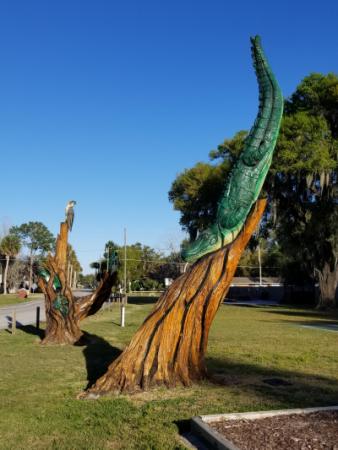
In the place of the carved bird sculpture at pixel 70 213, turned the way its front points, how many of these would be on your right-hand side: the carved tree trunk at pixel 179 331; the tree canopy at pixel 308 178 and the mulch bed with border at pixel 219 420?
2

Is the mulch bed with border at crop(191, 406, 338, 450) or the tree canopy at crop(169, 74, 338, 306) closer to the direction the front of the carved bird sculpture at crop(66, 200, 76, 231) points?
the tree canopy

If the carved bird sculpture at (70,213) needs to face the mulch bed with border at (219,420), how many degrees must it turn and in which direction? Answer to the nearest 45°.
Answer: approximately 90° to its right

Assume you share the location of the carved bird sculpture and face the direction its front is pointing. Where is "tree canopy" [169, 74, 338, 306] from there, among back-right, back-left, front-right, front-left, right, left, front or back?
front-left

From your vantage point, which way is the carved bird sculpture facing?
to the viewer's right

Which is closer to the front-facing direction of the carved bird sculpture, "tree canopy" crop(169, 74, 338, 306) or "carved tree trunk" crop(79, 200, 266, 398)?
the tree canopy
